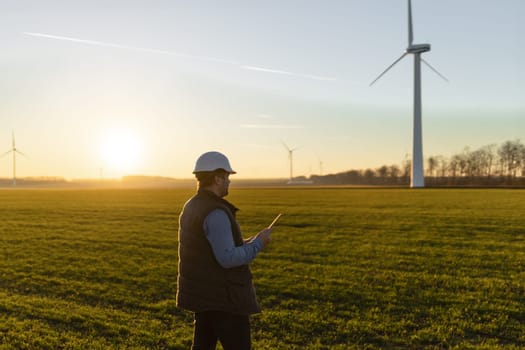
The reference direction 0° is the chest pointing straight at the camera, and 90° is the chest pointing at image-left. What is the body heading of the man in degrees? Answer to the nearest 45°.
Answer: approximately 225°
